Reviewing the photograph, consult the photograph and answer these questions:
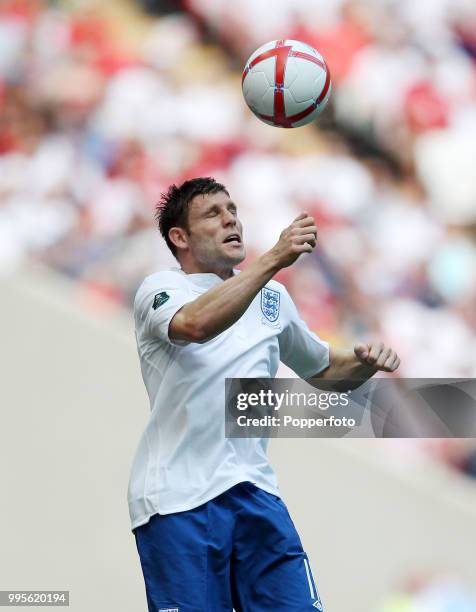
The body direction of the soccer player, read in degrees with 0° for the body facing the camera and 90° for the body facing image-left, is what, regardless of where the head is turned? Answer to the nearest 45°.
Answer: approximately 315°

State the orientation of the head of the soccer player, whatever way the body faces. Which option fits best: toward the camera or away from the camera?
toward the camera
